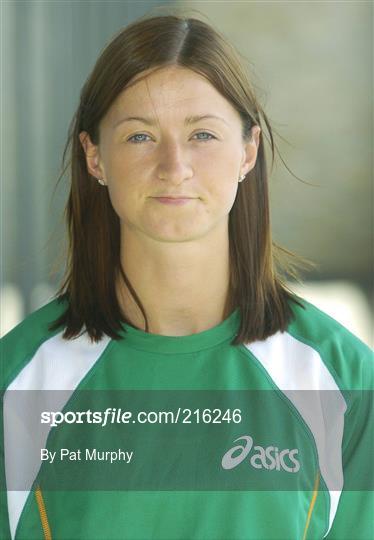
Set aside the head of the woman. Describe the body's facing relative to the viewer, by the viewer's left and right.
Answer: facing the viewer
